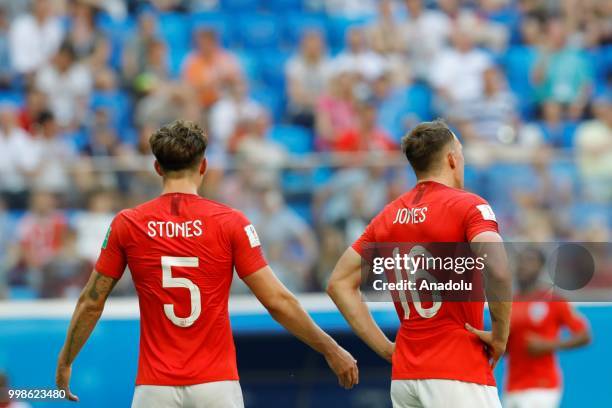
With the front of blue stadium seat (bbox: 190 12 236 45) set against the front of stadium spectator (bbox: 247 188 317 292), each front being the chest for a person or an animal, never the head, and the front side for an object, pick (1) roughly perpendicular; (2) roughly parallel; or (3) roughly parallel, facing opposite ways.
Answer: roughly parallel

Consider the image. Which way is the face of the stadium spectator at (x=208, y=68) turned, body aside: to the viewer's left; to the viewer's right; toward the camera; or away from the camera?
toward the camera

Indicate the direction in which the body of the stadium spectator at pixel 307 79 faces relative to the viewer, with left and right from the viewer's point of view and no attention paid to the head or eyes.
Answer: facing the viewer

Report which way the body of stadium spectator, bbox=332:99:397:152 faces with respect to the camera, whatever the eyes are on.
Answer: toward the camera

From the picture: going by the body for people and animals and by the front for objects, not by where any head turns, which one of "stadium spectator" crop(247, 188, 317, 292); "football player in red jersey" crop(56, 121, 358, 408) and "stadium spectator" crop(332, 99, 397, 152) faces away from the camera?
the football player in red jersey

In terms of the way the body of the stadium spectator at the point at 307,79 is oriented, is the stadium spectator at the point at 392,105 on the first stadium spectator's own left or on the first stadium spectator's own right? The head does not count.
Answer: on the first stadium spectator's own left

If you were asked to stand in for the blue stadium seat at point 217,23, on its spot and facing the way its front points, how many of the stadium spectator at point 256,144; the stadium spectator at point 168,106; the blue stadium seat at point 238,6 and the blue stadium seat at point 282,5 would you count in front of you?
2

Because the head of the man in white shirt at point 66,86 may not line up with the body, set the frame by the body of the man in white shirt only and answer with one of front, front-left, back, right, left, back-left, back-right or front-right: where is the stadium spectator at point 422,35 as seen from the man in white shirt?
left

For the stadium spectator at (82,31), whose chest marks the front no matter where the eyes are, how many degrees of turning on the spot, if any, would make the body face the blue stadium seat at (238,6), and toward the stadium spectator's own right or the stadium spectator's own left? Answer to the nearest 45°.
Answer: approximately 135° to the stadium spectator's own left

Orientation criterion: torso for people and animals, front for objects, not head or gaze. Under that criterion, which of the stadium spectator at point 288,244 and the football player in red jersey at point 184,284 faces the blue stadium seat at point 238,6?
the football player in red jersey

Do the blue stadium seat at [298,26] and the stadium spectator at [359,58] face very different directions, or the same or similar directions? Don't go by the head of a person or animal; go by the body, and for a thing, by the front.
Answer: same or similar directions

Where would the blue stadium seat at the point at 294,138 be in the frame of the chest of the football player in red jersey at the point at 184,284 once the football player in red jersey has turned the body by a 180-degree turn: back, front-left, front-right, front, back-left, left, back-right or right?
back

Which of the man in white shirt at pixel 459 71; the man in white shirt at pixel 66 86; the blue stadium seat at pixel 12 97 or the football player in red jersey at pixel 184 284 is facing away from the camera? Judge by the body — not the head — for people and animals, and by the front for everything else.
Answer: the football player in red jersey

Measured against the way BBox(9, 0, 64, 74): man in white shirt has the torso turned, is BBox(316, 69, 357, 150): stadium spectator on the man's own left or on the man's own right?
on the man's own left

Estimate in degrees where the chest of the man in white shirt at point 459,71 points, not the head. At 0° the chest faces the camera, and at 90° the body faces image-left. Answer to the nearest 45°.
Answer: approximately 0°

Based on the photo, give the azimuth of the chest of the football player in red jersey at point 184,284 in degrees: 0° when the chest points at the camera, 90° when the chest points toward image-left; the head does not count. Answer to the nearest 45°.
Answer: approximately 180°

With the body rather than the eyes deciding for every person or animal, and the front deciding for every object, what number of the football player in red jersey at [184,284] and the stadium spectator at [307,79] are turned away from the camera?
1

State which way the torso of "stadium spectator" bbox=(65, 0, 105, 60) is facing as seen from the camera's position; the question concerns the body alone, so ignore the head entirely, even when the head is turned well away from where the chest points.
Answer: toward the camera

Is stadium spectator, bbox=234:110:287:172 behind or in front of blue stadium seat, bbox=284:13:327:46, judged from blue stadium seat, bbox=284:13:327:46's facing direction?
in front

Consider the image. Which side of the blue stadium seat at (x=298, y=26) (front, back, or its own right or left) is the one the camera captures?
front

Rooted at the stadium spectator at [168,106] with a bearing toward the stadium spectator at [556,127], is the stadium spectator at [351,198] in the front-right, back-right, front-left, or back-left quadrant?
front-right
